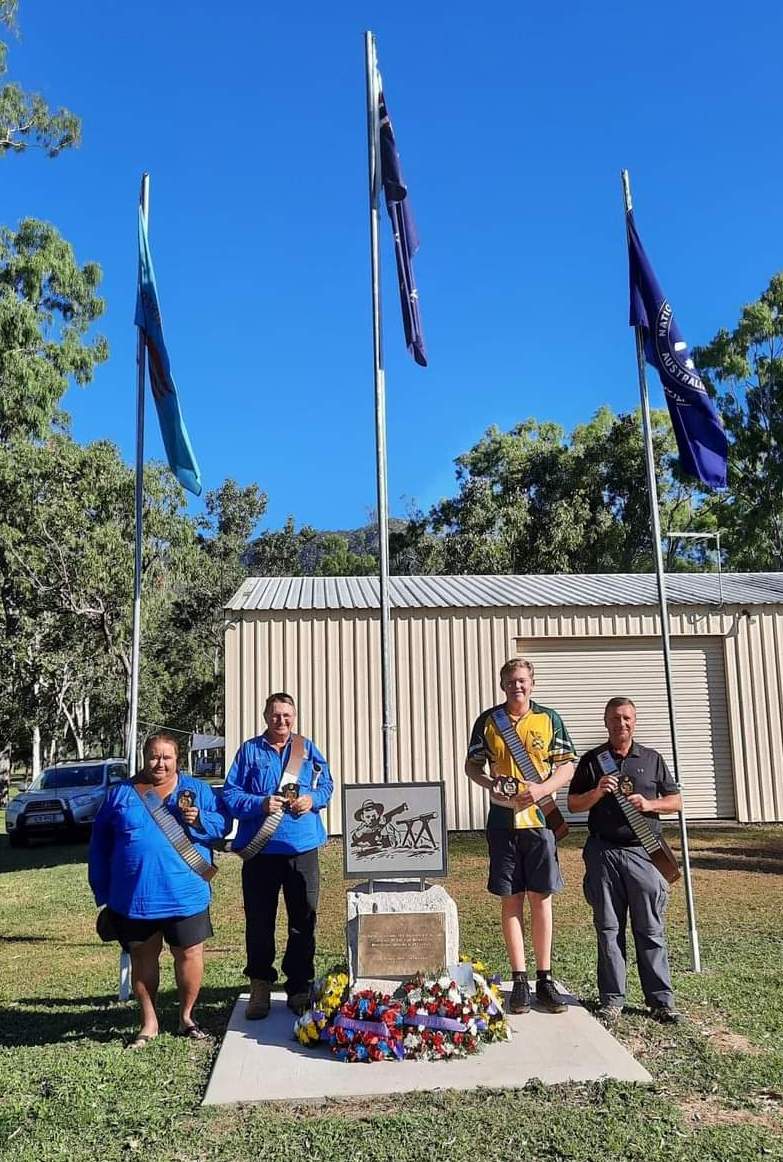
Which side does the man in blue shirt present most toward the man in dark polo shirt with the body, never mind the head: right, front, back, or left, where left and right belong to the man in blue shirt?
left

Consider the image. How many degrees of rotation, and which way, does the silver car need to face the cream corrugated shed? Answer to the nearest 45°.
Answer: approximately 90° to its left

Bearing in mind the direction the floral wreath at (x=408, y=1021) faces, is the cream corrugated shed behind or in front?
behind

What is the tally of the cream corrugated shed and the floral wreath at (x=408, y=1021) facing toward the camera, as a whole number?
2

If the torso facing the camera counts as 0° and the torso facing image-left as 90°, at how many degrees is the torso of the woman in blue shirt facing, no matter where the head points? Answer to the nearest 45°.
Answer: approximately 0°

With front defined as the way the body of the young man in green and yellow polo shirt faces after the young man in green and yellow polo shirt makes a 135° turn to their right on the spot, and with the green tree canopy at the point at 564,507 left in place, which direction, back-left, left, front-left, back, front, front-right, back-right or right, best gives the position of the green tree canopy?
front-right

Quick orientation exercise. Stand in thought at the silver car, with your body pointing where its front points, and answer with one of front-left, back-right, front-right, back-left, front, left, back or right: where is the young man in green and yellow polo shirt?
front-left
